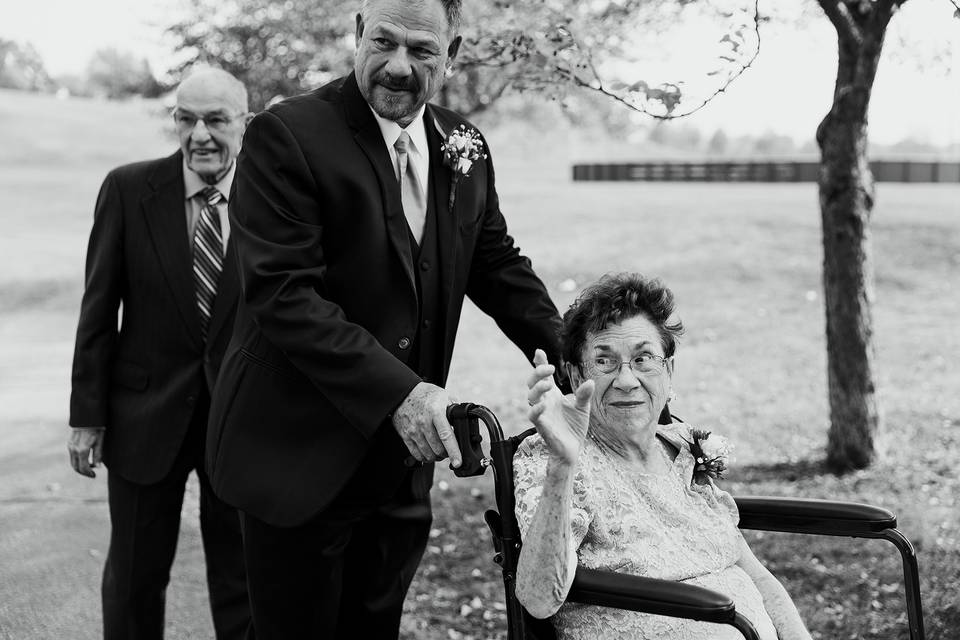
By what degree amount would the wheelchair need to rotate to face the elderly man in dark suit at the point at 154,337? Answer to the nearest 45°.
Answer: approximately 180°

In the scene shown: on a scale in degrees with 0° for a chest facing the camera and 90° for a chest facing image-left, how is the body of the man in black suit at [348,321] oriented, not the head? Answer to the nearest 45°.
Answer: approximately 315°

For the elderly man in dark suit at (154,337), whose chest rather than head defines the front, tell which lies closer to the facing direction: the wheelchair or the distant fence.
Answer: the wheelchair

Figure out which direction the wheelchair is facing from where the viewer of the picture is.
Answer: facing the viewer and to the right of the viewer

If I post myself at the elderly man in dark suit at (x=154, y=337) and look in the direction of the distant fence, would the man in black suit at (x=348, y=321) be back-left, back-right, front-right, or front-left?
back-right

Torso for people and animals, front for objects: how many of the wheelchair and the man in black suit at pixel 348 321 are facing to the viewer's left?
0

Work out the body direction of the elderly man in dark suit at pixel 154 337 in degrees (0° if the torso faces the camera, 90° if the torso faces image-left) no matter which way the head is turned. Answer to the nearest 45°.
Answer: approximately 315°

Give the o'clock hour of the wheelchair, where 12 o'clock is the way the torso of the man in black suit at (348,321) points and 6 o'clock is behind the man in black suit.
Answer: The wheelchair is roughly at 12 o'clock from the man in black suit.

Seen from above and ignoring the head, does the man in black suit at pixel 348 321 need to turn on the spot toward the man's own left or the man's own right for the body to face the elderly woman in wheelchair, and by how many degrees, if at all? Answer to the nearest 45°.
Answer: approximately 45° to the man's own left

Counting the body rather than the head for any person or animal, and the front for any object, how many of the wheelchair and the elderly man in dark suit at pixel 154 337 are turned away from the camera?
0

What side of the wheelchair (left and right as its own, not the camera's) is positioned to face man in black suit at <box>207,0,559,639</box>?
back
